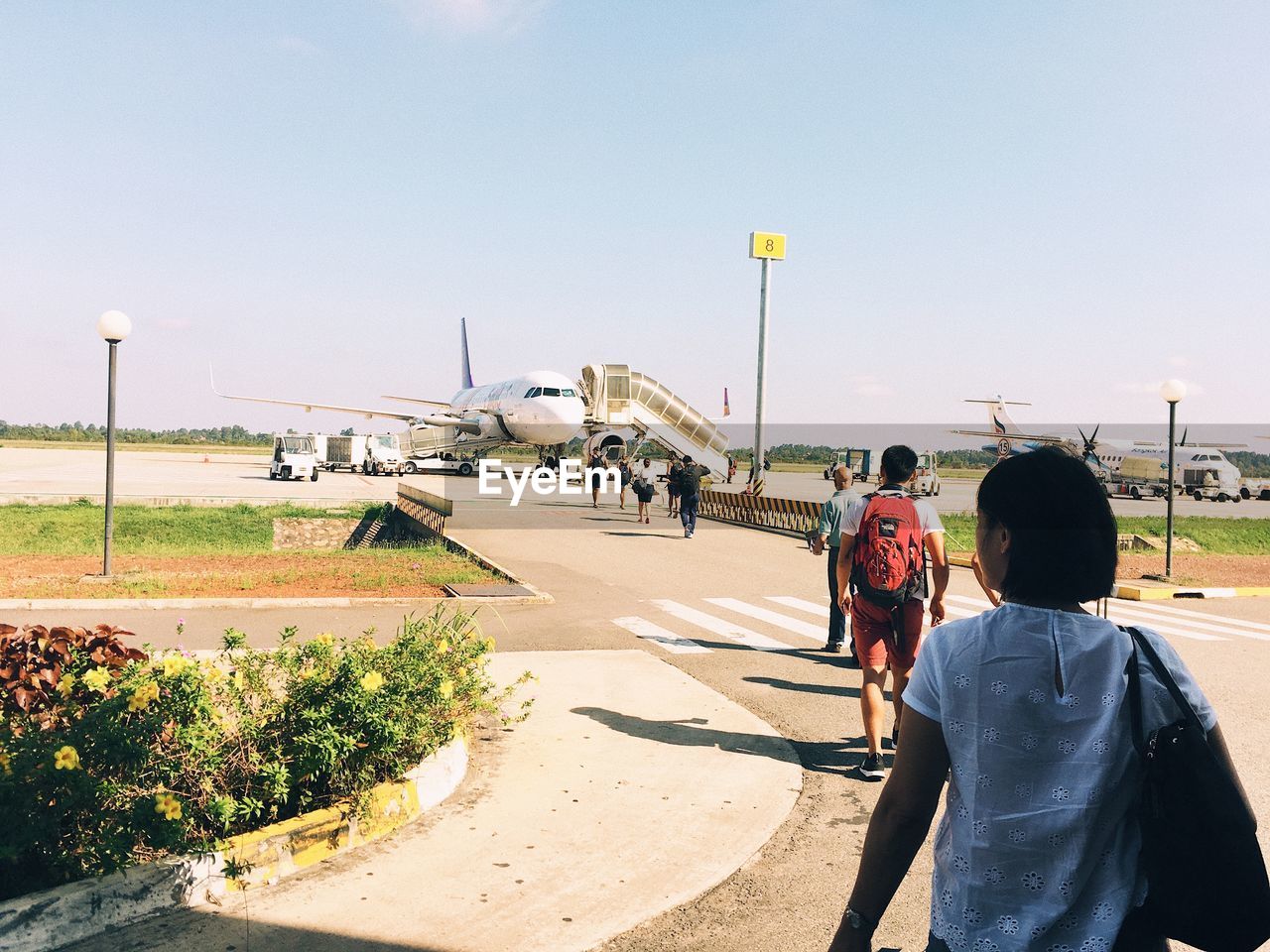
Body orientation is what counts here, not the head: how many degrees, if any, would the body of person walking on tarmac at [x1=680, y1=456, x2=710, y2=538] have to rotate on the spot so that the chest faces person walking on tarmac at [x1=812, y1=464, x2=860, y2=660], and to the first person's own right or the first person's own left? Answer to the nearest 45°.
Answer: approximately 180°

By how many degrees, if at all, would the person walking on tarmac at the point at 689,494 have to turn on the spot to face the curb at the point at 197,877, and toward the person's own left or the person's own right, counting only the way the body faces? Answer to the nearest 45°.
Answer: approximately 180°

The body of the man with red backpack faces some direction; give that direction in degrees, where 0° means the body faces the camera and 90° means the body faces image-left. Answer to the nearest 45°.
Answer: approximately 180°

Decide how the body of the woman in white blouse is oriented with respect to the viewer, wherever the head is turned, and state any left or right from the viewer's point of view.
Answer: facing away from the viewer

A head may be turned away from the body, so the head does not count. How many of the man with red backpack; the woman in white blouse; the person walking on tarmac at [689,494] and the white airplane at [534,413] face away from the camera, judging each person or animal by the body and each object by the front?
3

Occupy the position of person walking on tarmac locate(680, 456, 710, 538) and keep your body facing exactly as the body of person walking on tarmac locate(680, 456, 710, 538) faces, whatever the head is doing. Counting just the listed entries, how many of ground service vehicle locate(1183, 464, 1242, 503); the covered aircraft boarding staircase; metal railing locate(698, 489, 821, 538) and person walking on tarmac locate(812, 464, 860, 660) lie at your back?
1

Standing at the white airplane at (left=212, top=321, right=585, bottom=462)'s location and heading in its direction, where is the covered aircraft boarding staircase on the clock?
The covered aircraft boarding staircase is roughly at 10 o'clock from the white airplane.

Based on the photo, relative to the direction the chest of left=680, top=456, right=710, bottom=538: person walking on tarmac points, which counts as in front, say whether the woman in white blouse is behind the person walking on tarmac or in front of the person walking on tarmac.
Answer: behind

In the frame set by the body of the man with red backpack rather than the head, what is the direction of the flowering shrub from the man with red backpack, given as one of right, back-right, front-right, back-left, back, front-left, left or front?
back-left

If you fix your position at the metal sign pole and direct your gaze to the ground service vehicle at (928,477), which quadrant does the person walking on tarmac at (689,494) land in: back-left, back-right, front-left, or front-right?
back-right

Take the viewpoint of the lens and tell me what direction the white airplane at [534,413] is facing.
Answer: facing the viewer and to the right of the viewer

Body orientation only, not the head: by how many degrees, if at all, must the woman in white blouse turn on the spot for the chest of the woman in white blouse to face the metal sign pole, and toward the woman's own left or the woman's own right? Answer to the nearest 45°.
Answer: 0° — they already face it

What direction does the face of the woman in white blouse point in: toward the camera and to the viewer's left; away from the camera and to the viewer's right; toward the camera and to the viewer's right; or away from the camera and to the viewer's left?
away from the camera and to the viewer's left

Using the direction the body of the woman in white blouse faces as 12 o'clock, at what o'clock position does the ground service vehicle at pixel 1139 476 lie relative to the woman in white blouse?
The ground service vehicle is roughly at 12 o'clock from the woman in white blouse.

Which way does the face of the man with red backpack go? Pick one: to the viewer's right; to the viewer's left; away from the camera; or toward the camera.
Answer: away from the camera

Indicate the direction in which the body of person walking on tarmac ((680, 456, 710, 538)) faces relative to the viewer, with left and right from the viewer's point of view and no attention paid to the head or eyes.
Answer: facing away from the viewer
